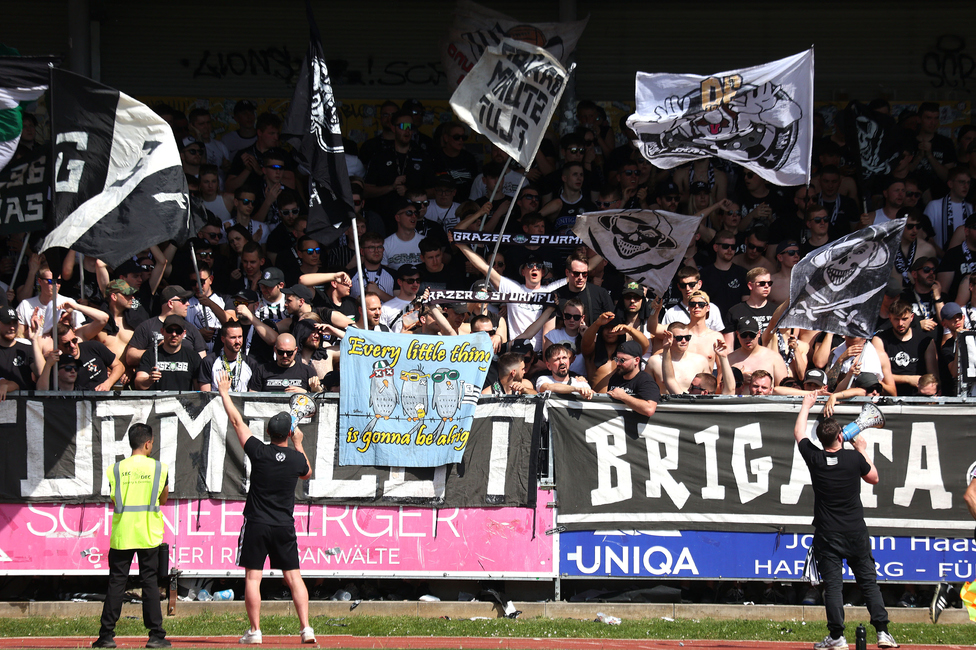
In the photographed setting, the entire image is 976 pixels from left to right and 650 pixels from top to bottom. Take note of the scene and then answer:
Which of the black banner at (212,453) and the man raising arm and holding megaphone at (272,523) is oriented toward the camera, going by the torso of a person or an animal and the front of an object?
the black banner

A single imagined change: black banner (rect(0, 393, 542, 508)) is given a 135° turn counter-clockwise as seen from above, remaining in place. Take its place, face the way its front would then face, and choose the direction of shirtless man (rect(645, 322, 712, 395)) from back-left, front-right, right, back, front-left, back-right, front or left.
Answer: front-right

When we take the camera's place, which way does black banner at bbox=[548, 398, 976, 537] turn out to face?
facing the viewer

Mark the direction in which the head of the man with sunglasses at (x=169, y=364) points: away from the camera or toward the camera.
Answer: toward the camera

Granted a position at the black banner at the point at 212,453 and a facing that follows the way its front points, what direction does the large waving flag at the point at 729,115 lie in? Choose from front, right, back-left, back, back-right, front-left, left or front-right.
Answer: left

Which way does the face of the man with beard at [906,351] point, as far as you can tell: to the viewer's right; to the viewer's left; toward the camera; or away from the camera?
toward the camera

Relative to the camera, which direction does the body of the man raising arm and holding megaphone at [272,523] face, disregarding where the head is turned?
away from the camera

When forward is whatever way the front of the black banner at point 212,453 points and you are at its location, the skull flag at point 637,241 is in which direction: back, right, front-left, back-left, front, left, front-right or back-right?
left

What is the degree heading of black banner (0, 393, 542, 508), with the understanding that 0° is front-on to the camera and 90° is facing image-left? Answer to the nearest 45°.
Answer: approximately 0°

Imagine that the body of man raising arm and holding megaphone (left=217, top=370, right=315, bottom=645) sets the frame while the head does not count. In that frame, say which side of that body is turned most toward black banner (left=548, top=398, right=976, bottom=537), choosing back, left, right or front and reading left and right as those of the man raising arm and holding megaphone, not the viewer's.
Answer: right

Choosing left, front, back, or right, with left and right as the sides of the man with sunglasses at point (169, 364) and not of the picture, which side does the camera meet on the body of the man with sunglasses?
front

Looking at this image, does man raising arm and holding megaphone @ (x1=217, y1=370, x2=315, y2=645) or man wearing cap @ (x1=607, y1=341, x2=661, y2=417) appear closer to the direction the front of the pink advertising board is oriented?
the man raising arm and holding megaphone

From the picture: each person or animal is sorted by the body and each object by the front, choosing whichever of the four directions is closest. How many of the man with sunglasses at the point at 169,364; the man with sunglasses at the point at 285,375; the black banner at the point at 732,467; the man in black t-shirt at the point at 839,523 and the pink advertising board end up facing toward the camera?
4

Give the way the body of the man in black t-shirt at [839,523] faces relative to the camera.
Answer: away from the camera

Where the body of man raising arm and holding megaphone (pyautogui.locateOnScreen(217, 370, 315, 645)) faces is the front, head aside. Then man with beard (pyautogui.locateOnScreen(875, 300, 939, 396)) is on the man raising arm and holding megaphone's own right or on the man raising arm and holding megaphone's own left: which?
on the man raising arm and holding megaphone's own right
